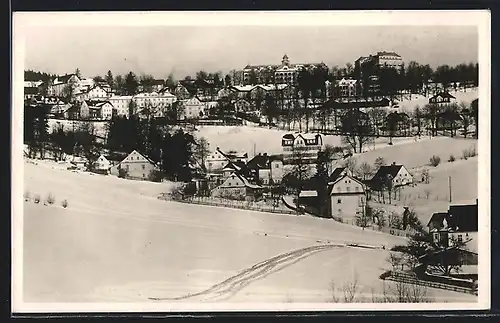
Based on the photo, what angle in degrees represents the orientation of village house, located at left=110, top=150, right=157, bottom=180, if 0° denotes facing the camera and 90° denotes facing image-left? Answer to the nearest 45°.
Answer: approximately 0°

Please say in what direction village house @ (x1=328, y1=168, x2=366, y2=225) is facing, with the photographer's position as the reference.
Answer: facing the viewer

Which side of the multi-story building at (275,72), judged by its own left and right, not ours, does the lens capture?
front

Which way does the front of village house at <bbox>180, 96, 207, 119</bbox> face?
toward the camera

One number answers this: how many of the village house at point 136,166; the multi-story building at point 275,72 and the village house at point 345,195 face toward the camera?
3
